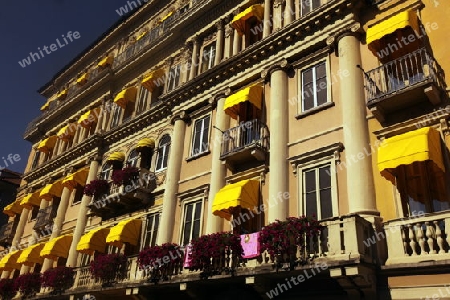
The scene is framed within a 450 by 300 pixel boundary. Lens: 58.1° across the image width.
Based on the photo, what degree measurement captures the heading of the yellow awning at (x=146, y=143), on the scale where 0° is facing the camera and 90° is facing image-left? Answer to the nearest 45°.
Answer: approximately 45°

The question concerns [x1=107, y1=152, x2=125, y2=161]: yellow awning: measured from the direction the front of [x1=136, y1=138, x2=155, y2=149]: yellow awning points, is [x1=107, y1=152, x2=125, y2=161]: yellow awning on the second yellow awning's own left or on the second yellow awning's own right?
on the second yellow awning's own right

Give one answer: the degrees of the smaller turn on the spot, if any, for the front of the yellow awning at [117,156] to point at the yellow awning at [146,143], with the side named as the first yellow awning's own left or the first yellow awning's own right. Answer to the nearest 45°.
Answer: approximately 90° to the first yellow awning's own left

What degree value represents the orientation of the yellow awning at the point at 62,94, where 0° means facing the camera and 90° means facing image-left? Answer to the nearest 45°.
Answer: approximately 45°

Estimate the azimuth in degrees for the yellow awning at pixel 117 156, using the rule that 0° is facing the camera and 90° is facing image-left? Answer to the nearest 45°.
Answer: approximately 45°

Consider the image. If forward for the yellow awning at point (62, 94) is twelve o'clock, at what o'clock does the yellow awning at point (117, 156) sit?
the yellow awning at point (117, 156) is roughly at 10 o'clock from the yellow awning at point (62, 94).

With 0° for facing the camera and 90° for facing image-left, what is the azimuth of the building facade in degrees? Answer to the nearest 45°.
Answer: approximately 45°
